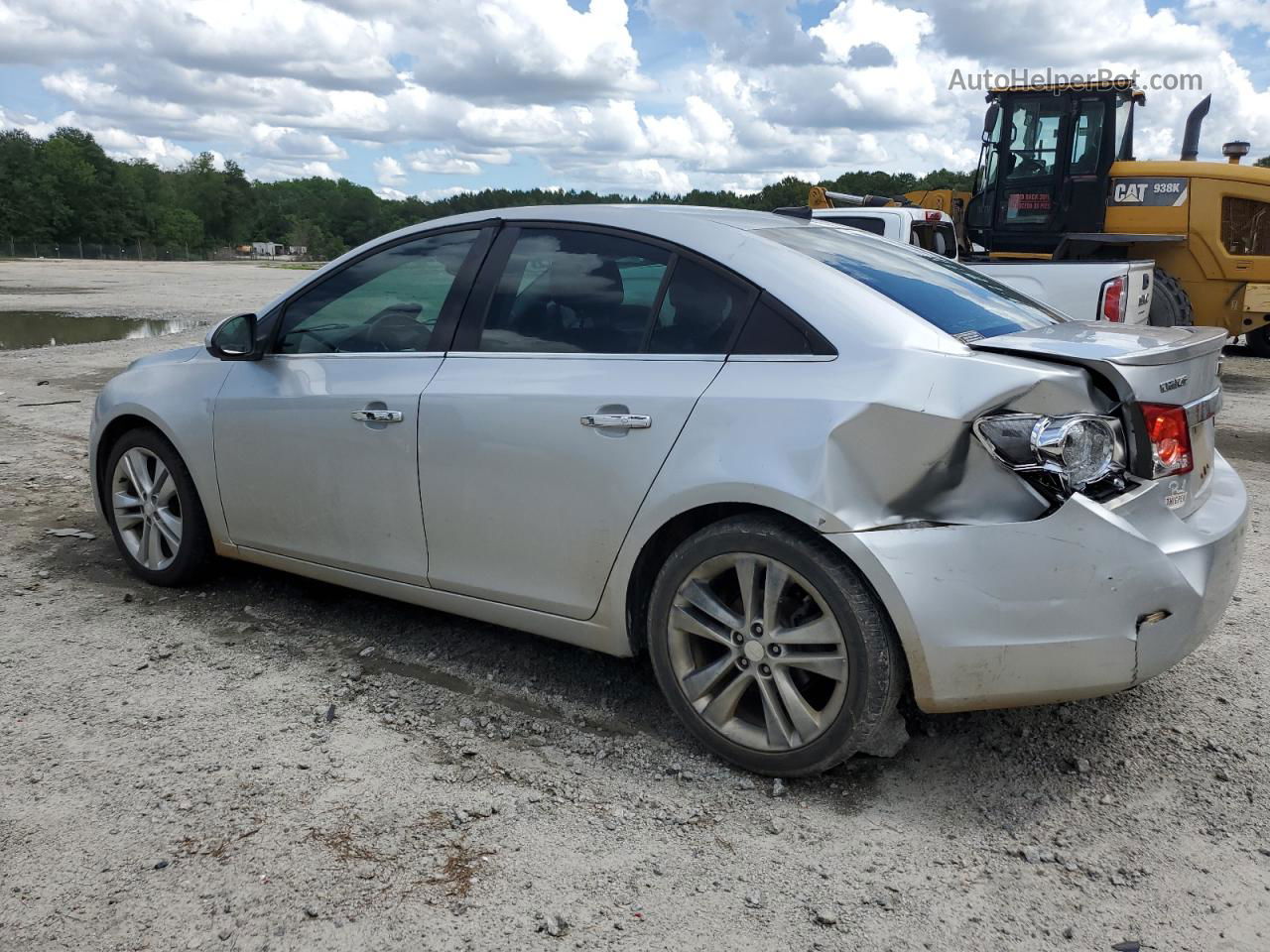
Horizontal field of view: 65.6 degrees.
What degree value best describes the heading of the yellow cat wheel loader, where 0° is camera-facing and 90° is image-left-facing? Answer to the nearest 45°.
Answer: approximately 90°

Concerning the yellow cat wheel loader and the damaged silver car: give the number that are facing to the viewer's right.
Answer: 0

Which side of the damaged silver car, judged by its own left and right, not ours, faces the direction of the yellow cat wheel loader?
right

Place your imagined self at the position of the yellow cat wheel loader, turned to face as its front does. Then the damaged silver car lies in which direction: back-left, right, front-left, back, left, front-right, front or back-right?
left

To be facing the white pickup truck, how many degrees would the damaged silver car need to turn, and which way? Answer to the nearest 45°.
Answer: approximately 90° to its right

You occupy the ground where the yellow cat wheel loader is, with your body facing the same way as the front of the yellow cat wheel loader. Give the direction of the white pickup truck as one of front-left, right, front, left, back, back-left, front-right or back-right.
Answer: left

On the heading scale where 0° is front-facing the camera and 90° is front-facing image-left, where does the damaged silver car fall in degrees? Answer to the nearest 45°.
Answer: approximately 135°
